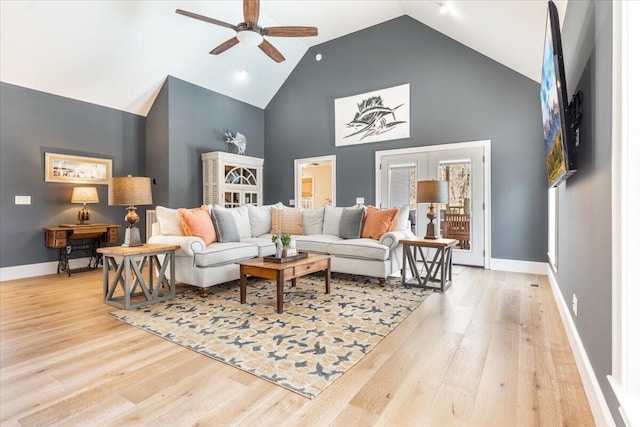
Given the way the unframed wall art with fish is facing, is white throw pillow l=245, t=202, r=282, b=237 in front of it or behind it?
in front

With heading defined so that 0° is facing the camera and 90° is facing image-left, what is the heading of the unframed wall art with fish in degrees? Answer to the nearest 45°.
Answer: approximately 45°

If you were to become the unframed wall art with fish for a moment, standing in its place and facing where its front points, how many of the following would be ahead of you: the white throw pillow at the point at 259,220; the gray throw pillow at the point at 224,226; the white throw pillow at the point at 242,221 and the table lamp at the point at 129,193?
4

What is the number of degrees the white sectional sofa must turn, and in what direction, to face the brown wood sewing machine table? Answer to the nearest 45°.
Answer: approximately 90° to its right

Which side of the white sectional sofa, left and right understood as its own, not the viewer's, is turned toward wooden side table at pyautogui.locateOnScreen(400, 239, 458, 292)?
left

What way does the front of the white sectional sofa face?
toward the camera

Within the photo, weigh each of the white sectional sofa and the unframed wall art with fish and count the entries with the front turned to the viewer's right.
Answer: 0

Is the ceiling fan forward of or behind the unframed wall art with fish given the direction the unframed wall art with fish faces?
forward

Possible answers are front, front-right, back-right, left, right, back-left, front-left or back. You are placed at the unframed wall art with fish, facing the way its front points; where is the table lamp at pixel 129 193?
front

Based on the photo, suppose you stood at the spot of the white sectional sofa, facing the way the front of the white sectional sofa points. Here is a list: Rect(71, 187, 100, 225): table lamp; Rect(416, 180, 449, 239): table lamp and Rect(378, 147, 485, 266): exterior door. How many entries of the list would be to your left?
2

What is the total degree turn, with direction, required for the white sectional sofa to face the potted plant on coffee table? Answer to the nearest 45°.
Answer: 0° — it already faces it
